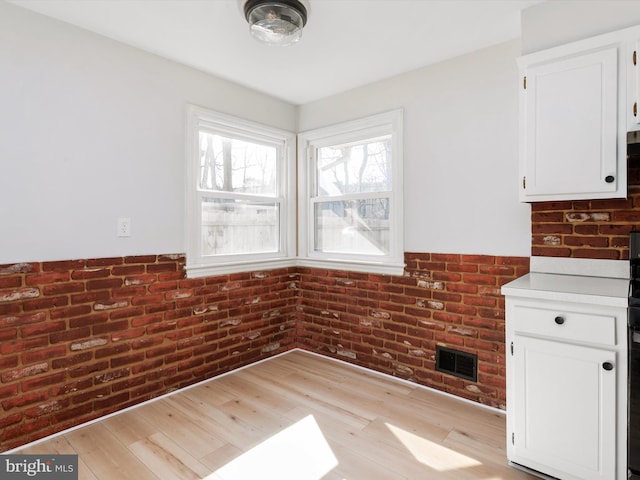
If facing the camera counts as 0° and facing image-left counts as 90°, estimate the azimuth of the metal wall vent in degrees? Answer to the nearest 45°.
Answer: approximately 45°

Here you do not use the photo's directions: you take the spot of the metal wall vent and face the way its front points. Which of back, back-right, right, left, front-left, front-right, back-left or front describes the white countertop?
left

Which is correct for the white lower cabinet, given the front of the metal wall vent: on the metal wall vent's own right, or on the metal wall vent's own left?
on the metal wall vent's own left

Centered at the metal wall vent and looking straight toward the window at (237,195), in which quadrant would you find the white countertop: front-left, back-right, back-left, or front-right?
back-left

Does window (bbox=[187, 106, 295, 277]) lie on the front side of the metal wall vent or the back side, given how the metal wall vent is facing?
on the front side
